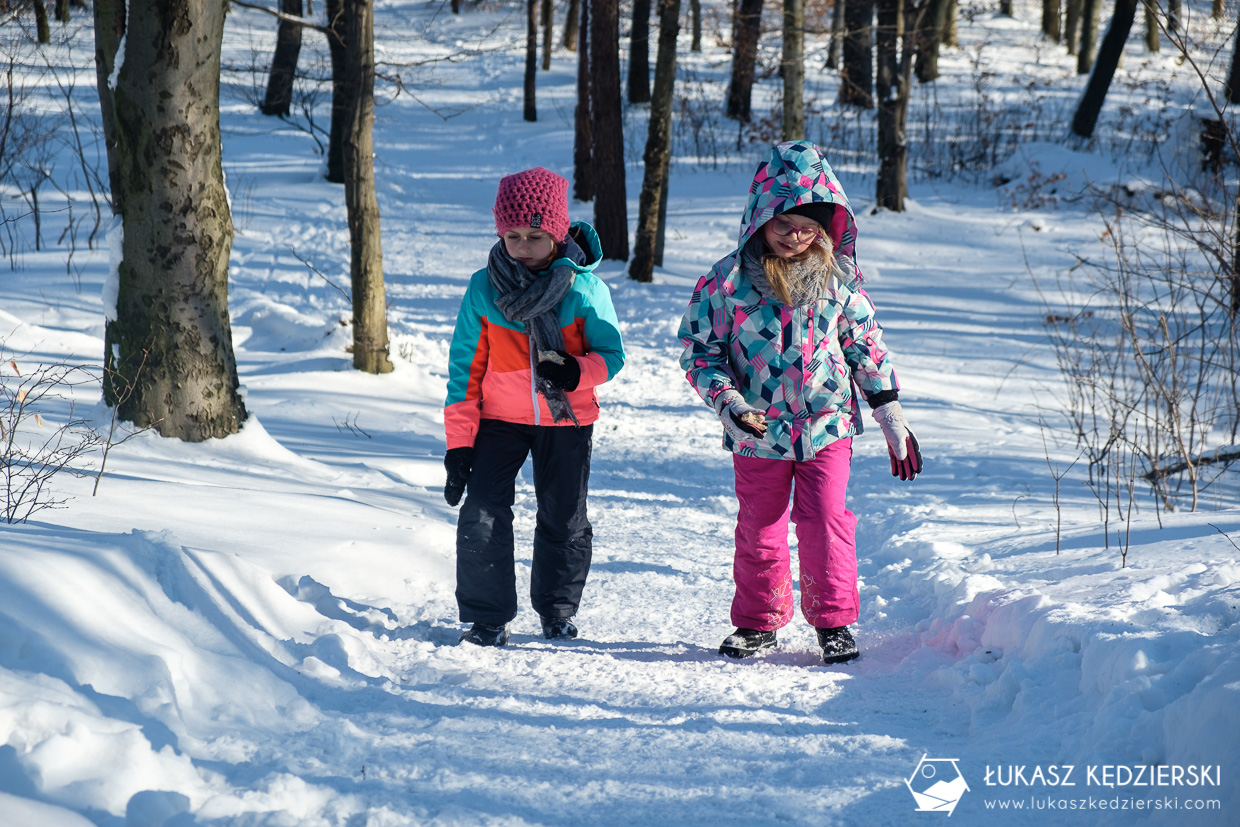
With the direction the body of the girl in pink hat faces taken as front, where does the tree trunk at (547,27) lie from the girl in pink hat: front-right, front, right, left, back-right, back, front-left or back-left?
back

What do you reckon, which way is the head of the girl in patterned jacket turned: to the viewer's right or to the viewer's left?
to the viewer's left

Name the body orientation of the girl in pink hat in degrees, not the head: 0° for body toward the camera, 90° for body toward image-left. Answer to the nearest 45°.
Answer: approximately 0°

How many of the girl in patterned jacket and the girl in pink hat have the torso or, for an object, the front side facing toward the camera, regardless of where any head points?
2

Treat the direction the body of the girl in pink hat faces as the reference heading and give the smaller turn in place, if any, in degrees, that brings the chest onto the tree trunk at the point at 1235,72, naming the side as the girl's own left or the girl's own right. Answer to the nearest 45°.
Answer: approximately 135° to the girl's own left

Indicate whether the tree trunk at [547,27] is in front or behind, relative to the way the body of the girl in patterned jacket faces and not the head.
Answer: behind

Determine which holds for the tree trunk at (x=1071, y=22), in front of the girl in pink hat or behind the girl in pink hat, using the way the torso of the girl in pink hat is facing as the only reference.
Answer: behind

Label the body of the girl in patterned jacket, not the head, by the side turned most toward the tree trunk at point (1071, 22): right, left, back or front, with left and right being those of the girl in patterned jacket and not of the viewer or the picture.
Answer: back
